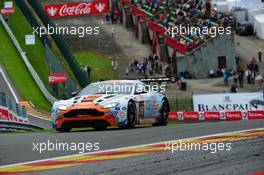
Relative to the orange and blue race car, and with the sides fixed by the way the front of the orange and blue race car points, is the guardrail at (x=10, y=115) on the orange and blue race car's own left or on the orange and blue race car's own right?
on the orange and blue race car's own right

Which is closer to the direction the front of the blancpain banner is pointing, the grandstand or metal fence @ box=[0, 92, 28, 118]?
the metal fence

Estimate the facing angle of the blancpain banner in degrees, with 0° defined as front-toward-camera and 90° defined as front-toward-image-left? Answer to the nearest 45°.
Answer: approximately 0°

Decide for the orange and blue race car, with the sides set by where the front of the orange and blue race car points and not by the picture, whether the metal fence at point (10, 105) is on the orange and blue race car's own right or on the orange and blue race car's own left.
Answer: on the orange and blue race car's own right

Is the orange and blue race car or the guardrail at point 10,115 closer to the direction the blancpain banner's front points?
the orange and blue race car

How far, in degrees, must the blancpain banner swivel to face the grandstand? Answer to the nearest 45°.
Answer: approximately 180°

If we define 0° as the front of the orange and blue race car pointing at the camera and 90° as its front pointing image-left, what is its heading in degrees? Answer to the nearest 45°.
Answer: approximately 45°

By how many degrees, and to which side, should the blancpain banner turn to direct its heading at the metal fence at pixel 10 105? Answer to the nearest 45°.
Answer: approximately 45° to its right

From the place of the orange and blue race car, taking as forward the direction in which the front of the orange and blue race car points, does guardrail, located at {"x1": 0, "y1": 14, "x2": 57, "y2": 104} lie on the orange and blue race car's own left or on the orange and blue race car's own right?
on the orange and blue race car's own right

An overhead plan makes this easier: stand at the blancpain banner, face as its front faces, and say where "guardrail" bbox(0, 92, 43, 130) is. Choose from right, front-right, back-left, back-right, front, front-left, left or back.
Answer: front-right
